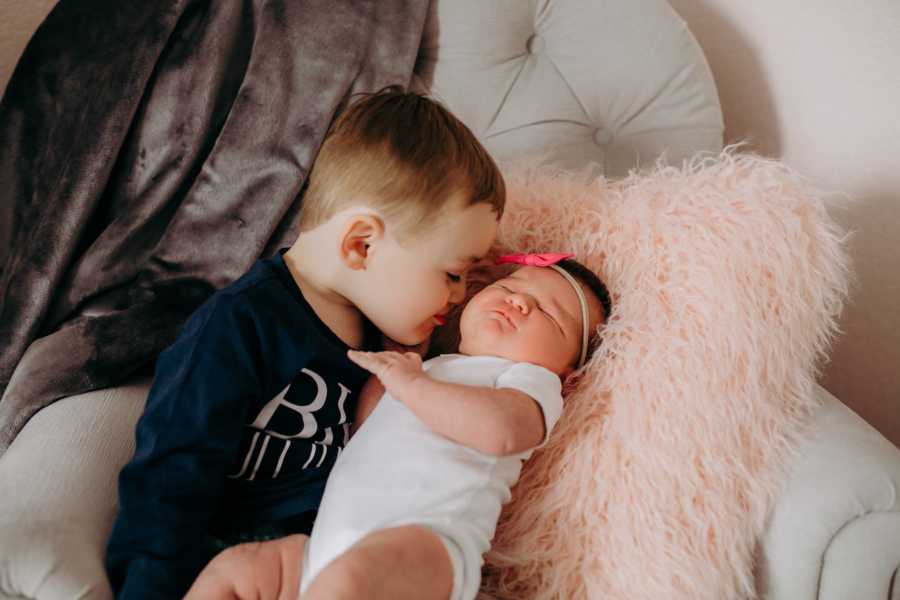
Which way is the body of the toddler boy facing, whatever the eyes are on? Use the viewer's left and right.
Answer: facing the viewer and to the right of the viewer

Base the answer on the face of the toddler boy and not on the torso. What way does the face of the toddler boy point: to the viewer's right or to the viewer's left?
to the viewer's right

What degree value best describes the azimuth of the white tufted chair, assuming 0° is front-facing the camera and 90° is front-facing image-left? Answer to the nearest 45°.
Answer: approximately 0°
